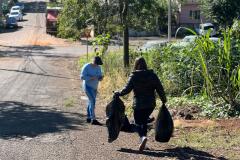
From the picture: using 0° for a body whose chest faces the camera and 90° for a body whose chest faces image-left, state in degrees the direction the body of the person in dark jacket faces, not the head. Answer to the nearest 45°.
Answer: approximately 180°

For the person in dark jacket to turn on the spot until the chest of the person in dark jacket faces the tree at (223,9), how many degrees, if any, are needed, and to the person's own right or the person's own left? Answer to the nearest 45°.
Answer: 0° — they already face it

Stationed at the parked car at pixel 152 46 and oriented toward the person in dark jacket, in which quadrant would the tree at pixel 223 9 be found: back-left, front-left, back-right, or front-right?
back-left

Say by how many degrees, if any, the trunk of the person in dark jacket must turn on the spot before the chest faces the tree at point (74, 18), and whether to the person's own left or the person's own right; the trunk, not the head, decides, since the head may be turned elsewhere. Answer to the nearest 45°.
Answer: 0° — they already face it

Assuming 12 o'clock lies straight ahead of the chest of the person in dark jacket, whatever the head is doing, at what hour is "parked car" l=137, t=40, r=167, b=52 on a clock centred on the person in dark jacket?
The parked car is roughly at 12 o'clock from the person in dark jacket.
